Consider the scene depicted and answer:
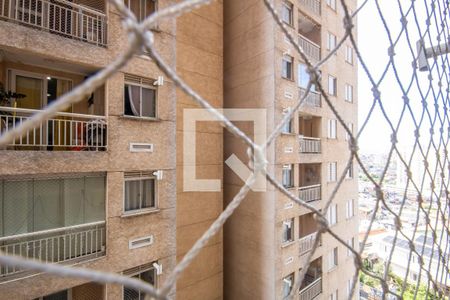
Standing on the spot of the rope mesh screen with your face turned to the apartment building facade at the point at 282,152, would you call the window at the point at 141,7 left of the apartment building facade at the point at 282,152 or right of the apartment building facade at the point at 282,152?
left

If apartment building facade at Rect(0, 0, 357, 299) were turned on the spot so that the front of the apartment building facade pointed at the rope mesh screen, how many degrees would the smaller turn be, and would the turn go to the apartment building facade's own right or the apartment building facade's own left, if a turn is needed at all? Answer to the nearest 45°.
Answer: approximately 45° to the apartment building facade's own right

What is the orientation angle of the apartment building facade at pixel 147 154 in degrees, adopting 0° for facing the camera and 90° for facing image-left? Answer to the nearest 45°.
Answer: approximately 315°
